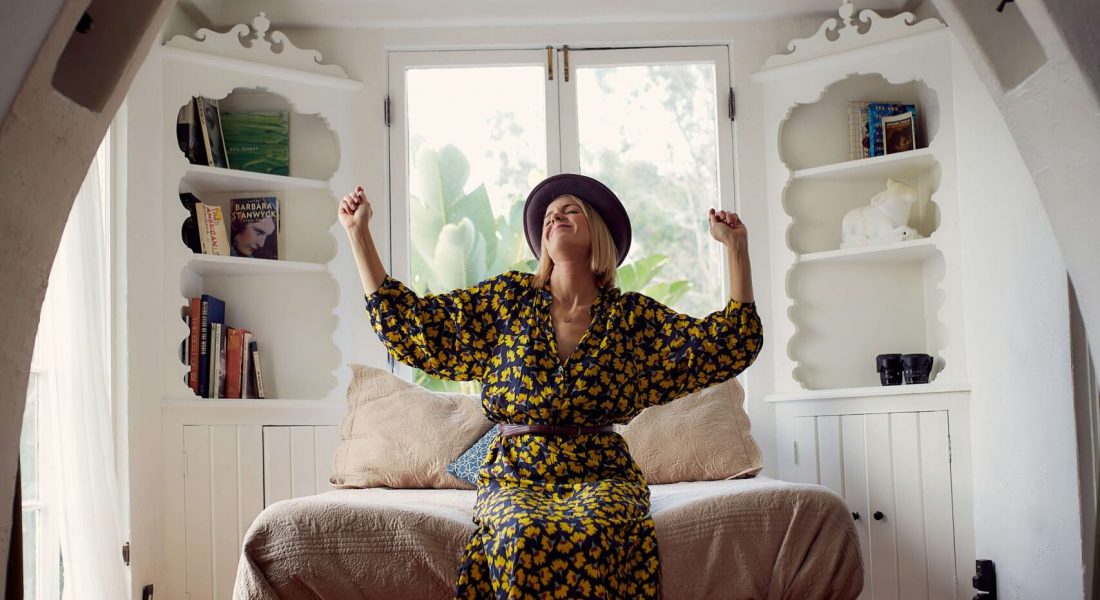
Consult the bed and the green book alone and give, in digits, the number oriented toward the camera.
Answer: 2

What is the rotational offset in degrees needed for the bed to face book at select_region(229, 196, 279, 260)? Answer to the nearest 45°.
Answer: approximately 135° to its right

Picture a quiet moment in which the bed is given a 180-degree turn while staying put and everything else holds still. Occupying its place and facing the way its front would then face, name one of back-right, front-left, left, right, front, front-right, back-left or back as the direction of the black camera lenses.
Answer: front-right

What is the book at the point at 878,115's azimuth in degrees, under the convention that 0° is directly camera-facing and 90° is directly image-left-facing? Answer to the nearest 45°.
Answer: approximately 0°

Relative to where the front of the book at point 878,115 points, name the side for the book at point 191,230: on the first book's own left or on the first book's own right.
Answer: on the first book's own right
